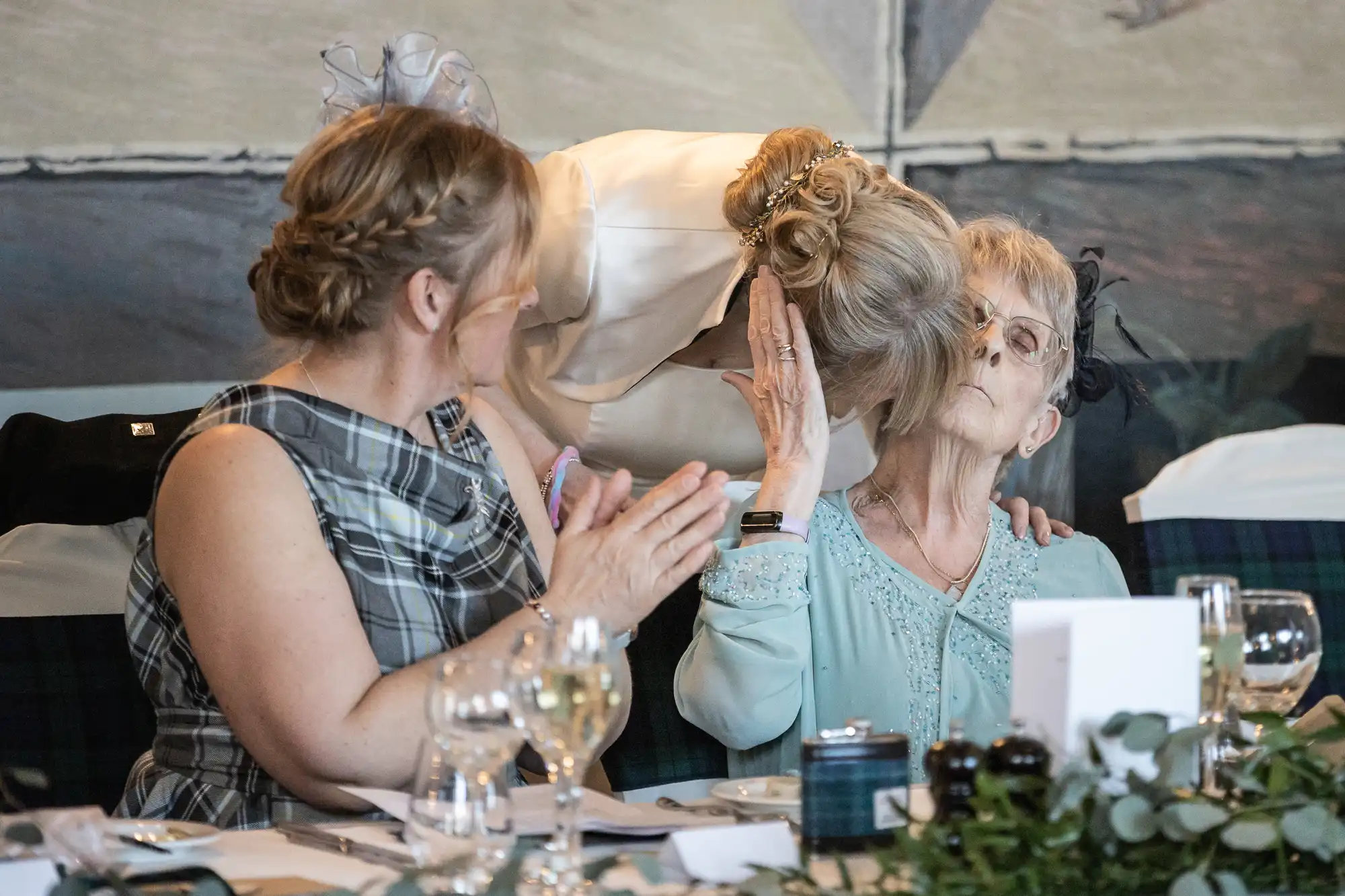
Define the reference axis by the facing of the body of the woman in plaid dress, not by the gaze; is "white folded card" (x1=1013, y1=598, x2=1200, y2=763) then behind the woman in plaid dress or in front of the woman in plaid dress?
in front

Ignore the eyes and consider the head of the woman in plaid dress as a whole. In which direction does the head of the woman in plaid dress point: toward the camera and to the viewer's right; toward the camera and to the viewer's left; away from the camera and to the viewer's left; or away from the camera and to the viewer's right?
away from the camera and to the viewer's right

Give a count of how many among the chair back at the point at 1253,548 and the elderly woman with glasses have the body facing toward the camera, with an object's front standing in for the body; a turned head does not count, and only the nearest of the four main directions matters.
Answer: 2

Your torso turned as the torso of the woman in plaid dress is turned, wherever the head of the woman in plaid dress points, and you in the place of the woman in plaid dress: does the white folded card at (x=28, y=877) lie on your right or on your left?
on your right

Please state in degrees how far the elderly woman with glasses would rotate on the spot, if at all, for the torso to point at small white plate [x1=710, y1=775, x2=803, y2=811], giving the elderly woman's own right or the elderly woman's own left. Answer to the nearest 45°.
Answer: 0° — they already face it

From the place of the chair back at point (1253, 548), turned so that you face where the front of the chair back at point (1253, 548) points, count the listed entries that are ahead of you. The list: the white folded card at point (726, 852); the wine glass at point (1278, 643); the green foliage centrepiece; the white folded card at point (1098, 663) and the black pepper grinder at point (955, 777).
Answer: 5

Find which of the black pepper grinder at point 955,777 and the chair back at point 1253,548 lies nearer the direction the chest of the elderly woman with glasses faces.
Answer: the black pepper grinder

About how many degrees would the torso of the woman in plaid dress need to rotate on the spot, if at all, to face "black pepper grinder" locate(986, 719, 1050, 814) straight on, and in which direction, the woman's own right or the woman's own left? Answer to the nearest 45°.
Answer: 0° — they already face it

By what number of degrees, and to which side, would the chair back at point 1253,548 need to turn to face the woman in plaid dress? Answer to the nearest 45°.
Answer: approximately 45° to its right

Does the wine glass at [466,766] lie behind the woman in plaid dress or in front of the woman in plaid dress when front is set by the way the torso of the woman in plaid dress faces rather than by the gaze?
in front

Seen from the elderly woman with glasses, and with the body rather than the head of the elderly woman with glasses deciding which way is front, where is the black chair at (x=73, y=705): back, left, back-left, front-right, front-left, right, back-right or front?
right
